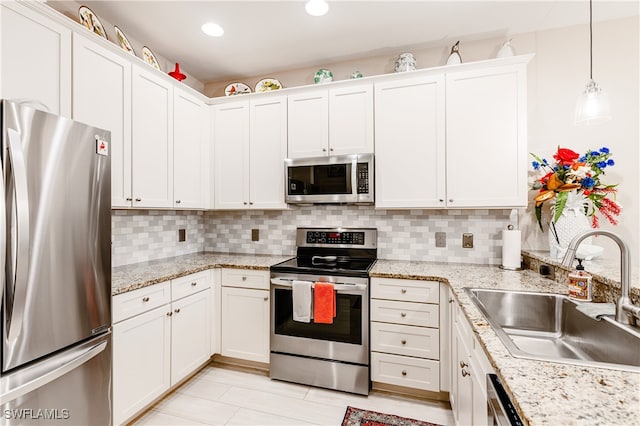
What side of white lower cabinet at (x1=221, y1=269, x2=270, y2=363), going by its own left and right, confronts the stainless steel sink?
left

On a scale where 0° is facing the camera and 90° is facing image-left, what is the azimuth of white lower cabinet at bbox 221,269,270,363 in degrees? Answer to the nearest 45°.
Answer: approximately 45°

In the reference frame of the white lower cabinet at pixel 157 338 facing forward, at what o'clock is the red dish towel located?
The red dish towel is roughly at 11 o'clock from the white lower cabinet.

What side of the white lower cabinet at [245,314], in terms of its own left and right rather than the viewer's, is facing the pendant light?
left

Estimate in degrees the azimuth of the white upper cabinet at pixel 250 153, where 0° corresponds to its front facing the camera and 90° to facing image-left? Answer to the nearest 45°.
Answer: approximately 45°

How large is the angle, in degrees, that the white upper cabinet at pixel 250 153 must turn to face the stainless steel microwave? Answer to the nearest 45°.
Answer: approximately 90° to its left

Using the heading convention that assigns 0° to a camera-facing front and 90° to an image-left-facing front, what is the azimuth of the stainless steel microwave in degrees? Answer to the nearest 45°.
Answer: approximately 0°

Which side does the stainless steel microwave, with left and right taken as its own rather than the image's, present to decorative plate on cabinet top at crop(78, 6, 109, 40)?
right

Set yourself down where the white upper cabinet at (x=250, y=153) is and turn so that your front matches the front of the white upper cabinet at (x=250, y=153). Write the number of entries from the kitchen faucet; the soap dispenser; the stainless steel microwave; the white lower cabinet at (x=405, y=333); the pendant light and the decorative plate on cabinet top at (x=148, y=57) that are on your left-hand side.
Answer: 5

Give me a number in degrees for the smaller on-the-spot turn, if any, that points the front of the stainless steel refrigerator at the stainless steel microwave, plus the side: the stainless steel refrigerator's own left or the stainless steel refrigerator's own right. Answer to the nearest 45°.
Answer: approximately 45° to the stainless steel refrigerator's own left

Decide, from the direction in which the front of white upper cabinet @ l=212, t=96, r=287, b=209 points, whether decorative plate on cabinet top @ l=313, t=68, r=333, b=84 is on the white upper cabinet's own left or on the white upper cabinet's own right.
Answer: on the white upper cabinet's own left

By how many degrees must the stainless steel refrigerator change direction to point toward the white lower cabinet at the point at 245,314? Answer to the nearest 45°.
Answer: approximately 90° to its left
